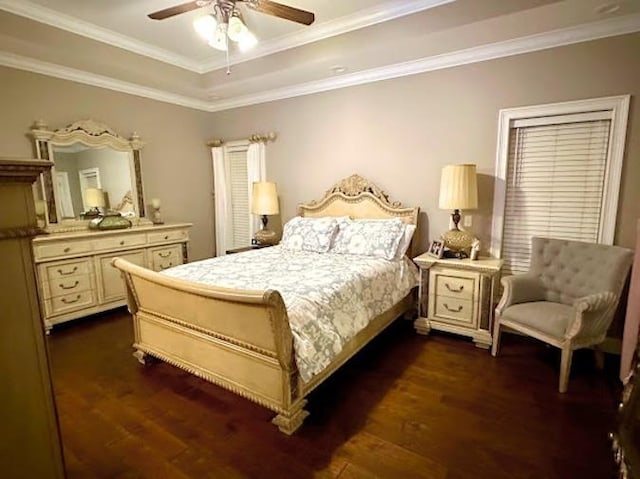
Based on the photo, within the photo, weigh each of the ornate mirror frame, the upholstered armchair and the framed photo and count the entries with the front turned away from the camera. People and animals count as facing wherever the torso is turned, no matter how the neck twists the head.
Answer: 0

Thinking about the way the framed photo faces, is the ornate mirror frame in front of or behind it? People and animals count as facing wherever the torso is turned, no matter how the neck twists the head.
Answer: in front

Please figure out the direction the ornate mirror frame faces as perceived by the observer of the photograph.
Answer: facing the viewer and to the right of the viewer

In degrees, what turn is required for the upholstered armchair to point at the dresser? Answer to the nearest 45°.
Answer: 0° — it already faces it

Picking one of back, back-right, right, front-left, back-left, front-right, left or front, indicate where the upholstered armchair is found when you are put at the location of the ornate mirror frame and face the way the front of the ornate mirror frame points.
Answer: front

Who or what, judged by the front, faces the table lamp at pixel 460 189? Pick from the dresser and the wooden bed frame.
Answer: the dresser

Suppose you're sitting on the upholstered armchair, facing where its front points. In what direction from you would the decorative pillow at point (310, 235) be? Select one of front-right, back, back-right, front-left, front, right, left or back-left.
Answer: front-right

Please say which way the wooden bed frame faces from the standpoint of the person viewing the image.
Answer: facing the viewer and to the left of the viewer

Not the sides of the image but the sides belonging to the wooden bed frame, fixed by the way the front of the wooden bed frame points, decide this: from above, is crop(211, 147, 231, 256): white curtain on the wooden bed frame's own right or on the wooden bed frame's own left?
on the wooden bed frame's own right

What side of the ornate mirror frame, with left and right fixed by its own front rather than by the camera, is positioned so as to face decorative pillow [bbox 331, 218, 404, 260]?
front

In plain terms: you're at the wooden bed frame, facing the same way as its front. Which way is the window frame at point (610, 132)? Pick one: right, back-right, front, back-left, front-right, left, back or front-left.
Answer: back-left

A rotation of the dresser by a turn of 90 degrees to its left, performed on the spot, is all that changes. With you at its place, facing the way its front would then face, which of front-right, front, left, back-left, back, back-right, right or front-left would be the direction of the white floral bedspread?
right

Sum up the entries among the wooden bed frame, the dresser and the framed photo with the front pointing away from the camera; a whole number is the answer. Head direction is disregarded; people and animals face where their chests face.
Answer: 0
